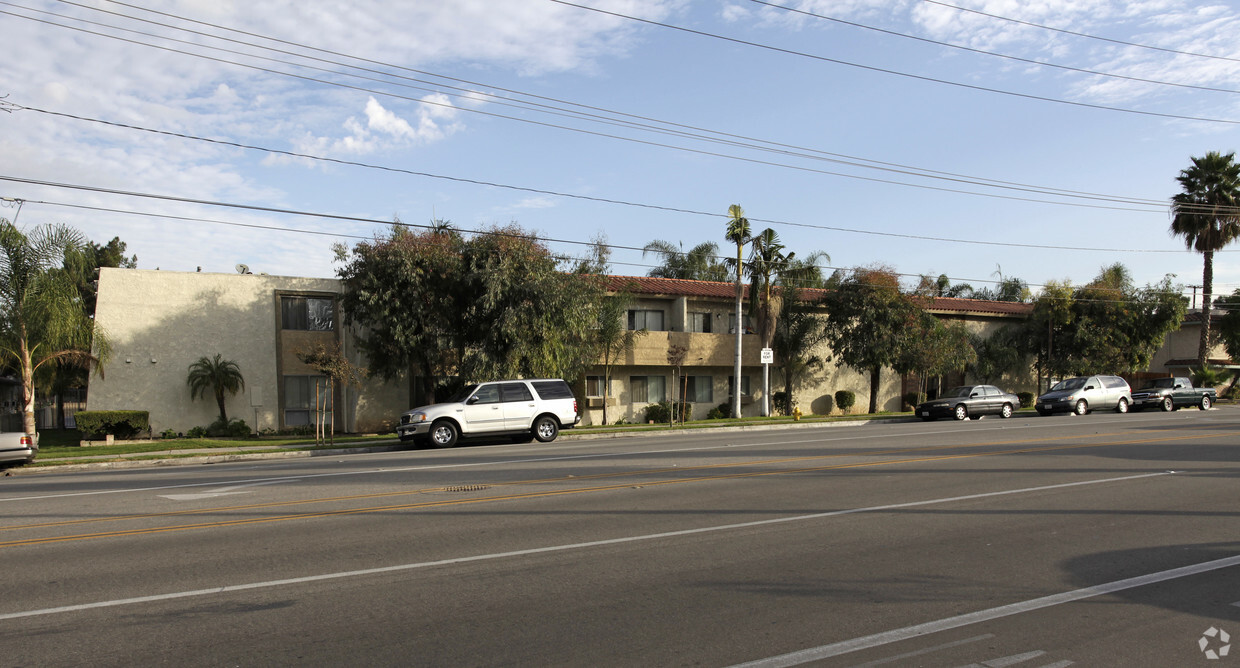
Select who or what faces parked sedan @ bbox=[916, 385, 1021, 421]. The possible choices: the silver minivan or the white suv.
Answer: the silver minivan

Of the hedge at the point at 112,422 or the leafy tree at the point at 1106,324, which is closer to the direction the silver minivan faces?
the hedge

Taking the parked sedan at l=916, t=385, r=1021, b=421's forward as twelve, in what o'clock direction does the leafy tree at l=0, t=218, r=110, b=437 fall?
The leafy tree is roughly at 12 o'clock from the parked sedan.

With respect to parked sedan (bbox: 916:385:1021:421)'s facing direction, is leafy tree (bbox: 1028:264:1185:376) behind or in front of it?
behind

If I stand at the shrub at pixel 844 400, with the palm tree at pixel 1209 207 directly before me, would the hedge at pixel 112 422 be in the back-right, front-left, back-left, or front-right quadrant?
back-right

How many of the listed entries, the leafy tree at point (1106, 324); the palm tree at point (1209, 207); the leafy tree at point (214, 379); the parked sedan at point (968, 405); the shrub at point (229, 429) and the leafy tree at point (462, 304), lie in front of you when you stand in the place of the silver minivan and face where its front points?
4

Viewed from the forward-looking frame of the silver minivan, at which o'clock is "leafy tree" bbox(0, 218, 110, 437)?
The leafy tree is roughly at 12 o'clock from the silver minivan.
